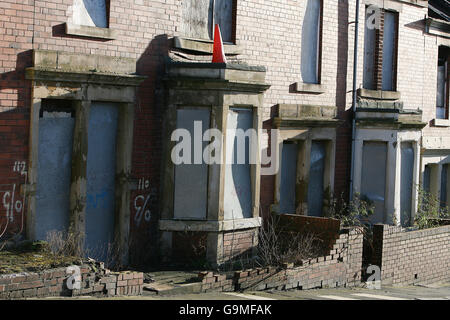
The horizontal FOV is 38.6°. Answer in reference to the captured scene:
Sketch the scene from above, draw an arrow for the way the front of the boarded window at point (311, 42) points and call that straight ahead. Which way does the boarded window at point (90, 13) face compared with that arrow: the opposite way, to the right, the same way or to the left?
the same way

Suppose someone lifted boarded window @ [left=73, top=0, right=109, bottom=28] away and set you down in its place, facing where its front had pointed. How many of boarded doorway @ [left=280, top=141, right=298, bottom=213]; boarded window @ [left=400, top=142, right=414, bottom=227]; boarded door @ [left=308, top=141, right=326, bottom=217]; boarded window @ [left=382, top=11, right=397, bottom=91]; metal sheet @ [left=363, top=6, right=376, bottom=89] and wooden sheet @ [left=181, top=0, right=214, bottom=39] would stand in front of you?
0

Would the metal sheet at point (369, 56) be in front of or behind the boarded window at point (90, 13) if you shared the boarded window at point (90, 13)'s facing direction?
behind

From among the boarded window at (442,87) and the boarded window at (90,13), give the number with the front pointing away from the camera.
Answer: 0

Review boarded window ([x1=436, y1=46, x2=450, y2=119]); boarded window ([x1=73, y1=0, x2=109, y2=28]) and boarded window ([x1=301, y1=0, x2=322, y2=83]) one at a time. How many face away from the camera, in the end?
0

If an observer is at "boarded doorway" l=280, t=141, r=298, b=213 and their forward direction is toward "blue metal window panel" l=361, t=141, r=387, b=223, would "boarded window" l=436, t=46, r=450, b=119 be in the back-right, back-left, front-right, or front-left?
front-left

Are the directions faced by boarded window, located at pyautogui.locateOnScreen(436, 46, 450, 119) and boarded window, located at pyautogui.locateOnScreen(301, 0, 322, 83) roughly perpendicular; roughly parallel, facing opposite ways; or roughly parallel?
roughly parallel
